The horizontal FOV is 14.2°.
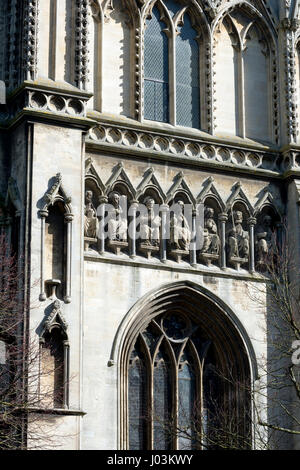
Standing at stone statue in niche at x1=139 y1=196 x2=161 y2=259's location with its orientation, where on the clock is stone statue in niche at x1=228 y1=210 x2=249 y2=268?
stone statue in niche at x1=228 y1=210 x2=249 y2=268 is roughly at 8 o'clock from stone statue in niche at x1=139 y1=196 x2=161 y2=259.

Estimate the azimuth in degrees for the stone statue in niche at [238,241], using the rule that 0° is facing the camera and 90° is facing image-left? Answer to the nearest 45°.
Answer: approximately 0°

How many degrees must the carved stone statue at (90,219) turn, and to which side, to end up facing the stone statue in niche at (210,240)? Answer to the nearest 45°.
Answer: approximately 135° to its left

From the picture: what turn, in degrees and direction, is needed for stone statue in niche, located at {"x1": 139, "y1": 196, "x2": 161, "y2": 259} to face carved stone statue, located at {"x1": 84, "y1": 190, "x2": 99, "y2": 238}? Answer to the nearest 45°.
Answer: approximately 45° to its right

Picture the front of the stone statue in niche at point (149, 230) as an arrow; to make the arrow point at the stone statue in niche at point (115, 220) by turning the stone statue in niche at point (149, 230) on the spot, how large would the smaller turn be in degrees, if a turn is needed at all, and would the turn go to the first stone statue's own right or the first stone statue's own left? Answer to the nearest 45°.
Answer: approximately 45° to the first stone statue's own right

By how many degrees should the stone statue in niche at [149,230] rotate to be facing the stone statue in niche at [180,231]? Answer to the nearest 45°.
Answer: approximately 135° to its left

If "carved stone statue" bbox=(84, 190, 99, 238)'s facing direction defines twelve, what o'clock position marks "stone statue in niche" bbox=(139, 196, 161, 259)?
The stone statue in niche is roughly at 8 o'clock from the carved stone statue.

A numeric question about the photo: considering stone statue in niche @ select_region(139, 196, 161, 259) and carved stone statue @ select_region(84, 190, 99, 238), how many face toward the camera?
2

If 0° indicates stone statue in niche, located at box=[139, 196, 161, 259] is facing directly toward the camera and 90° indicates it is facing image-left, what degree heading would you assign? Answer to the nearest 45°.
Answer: approximately 0°

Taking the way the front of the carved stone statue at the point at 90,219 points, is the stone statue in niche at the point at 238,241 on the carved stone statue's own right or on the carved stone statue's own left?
on the carved stone statue's own left

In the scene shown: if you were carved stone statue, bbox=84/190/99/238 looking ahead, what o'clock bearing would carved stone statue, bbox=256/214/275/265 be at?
carved stone statue, bbox=256/214/275/265 is roughly at 8 o'clock from carved stone statue, bbox=84/190/99/238.
